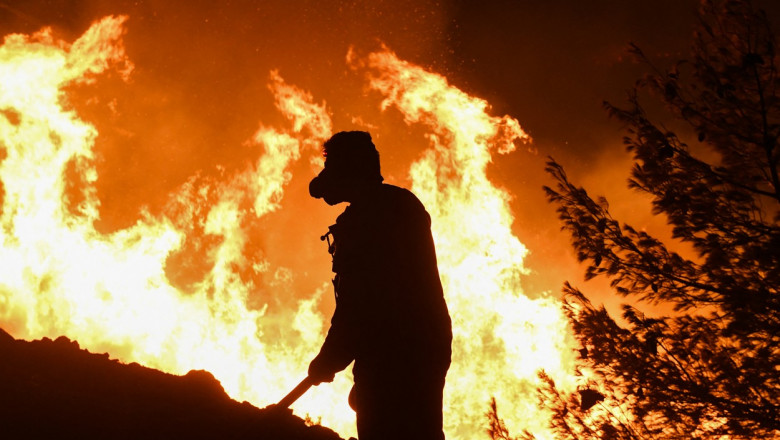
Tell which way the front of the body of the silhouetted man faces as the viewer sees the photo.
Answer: to the viewer's left

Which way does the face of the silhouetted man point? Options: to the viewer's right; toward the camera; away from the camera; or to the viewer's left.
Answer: to the viewer's left

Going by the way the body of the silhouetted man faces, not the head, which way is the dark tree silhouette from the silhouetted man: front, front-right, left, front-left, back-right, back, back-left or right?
back-right
